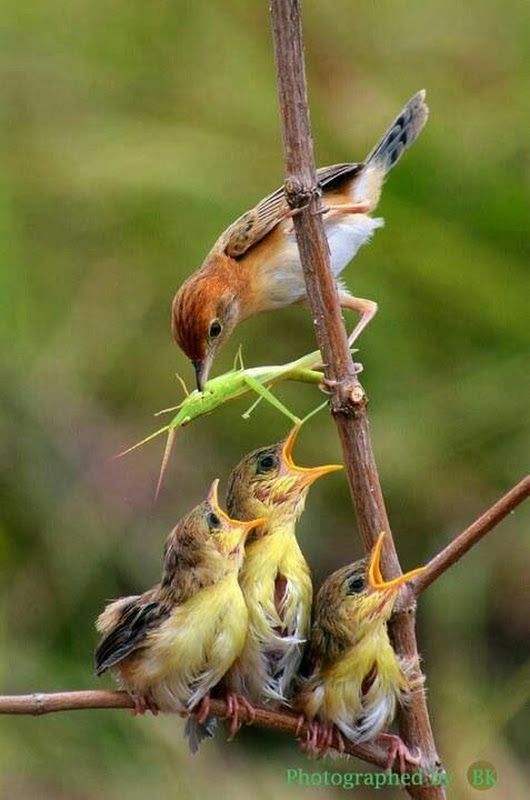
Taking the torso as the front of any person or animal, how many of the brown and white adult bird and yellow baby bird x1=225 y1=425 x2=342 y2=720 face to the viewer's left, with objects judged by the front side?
1

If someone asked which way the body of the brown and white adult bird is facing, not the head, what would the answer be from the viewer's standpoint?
to the viewer's left

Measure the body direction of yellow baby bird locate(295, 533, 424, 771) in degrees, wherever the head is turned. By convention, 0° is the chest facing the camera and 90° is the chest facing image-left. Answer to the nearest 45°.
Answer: approximately 315°

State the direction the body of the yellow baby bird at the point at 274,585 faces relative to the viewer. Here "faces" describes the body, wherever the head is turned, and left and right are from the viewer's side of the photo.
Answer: facing the viewer and to the right of the viewer

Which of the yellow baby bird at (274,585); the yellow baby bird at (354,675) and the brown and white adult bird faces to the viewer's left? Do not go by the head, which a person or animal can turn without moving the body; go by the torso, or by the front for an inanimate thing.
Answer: the brown and white adult bird

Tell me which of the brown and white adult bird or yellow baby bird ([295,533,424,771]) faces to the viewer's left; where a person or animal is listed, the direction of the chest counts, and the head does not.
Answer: the brown and white adult bird

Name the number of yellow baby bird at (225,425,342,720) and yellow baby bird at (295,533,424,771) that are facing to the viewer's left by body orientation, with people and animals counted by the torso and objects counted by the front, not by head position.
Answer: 0
